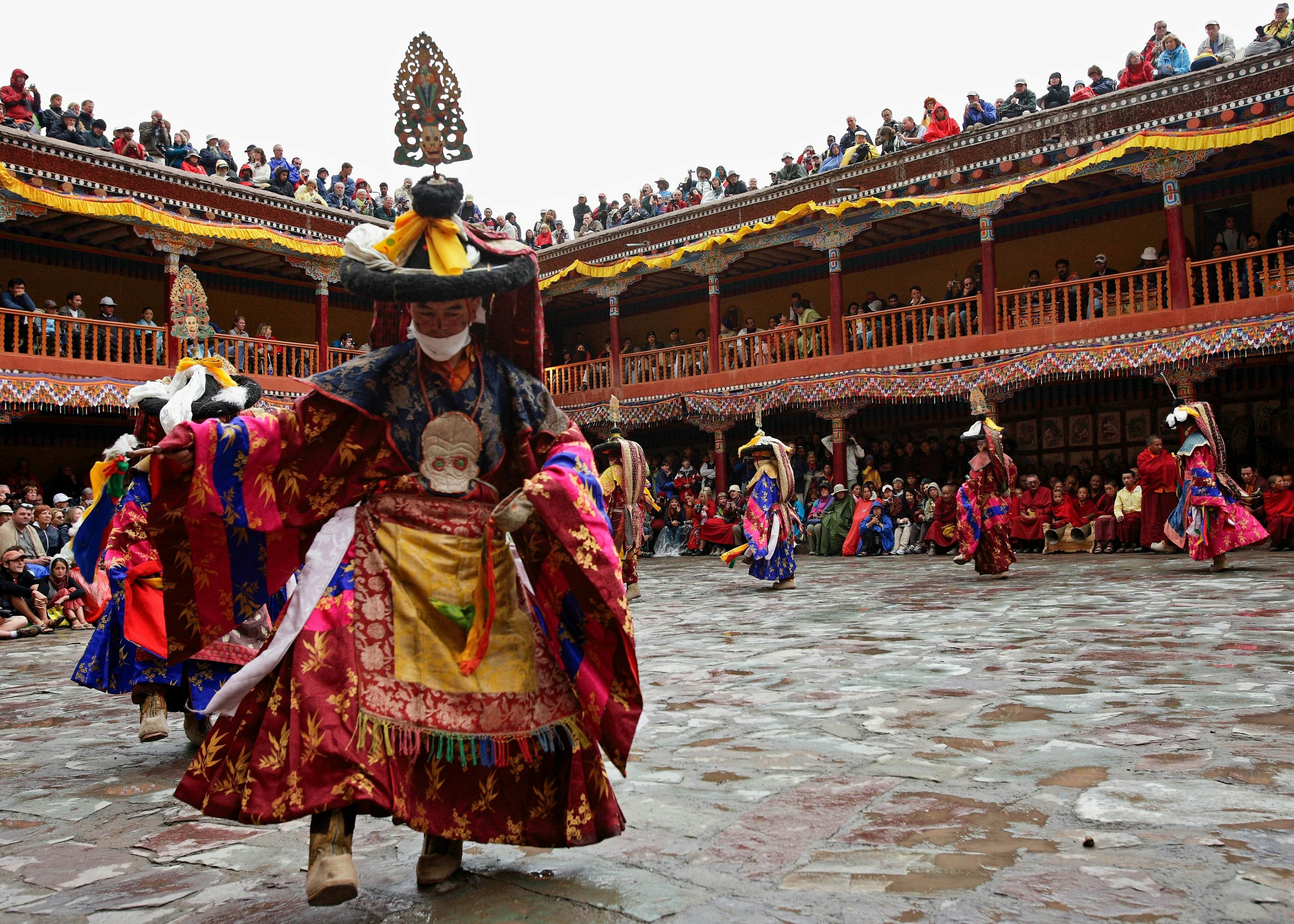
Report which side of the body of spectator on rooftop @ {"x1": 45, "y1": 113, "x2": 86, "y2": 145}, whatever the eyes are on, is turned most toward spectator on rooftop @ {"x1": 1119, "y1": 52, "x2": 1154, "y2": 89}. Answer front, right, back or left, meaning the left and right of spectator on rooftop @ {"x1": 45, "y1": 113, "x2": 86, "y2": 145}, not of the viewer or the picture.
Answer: front

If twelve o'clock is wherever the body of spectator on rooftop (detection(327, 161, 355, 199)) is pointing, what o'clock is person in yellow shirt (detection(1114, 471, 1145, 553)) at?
The person in yellow shirt is roughly at 12 o'clock from the spectator on rooftop.

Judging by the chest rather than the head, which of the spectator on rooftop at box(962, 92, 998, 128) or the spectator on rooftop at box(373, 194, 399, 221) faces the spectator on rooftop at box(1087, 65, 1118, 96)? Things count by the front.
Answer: the spectator on rooftop at box(373, 194, 399, 221)

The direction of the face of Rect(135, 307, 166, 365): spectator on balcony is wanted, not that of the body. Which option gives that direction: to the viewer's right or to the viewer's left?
to the viewer's right

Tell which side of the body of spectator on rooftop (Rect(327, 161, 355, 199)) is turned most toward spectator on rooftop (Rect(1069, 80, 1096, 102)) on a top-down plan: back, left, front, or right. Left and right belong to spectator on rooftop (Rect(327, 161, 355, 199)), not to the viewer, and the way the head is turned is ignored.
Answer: front

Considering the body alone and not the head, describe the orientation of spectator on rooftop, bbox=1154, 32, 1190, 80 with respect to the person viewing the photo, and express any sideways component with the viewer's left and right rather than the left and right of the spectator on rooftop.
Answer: facing the viewer and to the left of the viewer

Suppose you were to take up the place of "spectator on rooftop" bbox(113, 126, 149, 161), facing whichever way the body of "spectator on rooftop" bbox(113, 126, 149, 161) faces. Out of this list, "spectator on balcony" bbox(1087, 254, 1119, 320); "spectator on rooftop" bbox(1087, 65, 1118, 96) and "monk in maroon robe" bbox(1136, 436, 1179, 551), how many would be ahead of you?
3

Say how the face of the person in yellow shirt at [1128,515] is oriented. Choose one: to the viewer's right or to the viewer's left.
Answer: to the viewer's left

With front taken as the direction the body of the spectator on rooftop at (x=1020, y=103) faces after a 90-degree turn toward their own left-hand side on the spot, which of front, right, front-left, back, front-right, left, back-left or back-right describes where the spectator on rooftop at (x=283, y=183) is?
back-right

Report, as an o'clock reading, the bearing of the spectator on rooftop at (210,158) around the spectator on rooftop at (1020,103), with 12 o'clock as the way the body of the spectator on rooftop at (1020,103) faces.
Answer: the spectator on rooftop at (210,158) is roughly at 1 o'clock from the spectator on rooftop at (1020,103).

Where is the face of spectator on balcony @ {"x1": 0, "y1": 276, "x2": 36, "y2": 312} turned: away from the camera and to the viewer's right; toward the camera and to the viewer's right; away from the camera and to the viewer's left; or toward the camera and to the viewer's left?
toward the camera and to the viewer's right

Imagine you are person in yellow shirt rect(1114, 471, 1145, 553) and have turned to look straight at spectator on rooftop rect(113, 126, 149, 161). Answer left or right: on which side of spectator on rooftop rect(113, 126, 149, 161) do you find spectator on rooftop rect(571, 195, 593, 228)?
right

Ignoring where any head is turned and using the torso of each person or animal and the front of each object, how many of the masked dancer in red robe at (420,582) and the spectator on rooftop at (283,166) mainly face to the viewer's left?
0

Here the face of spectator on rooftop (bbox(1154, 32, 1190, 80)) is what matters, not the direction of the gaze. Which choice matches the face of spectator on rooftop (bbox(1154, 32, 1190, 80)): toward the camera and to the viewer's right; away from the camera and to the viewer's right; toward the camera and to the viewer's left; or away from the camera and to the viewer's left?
toward the camera and to the viewer's left

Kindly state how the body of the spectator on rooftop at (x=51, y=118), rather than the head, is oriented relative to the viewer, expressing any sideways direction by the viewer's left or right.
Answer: facing the viewer and to the right of the viewer

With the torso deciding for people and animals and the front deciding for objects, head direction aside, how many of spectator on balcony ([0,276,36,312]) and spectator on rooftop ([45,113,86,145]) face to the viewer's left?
0

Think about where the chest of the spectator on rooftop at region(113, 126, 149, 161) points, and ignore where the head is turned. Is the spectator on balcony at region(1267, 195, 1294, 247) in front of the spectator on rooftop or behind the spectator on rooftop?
in front

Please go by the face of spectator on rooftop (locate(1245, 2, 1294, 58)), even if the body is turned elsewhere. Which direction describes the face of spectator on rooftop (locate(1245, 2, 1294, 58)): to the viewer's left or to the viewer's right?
to the viewer's left

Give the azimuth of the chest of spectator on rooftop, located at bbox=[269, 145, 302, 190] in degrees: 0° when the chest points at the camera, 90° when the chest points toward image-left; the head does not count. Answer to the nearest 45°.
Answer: approximately 315°
